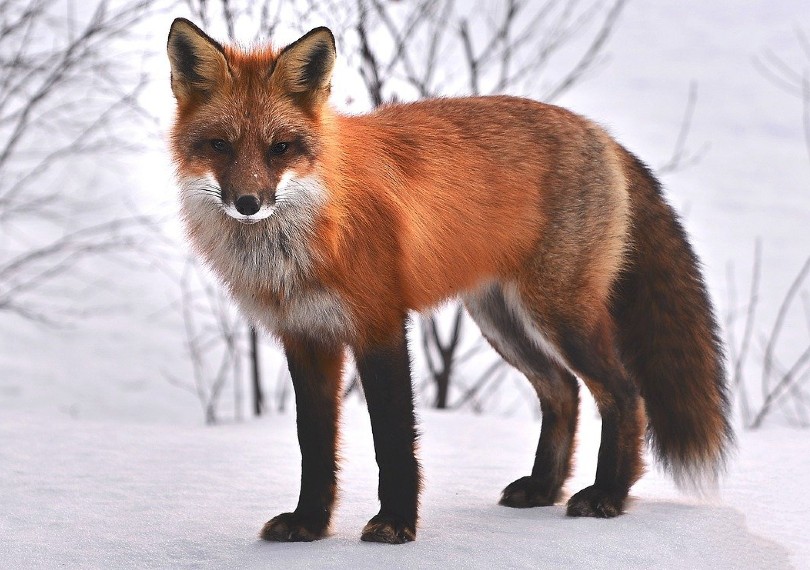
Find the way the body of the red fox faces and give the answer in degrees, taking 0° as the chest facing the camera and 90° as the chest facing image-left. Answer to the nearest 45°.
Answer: approximately 45°
